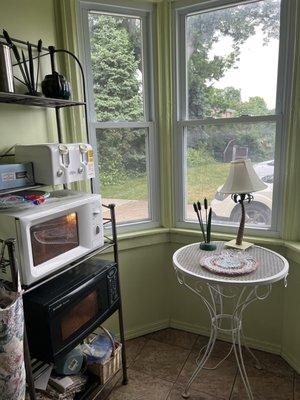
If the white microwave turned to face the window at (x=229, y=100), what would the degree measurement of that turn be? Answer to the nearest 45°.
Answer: approximately 45° to its left

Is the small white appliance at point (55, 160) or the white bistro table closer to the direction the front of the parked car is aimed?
the small white appliance

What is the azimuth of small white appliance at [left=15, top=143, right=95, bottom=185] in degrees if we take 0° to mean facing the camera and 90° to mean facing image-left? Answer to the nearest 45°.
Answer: approximately 315°

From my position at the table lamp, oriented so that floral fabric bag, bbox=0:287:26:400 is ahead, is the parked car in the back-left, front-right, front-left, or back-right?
back-right

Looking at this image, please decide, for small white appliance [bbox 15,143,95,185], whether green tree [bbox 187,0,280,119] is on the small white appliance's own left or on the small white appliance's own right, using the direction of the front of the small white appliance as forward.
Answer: on the small white appliance's own left
